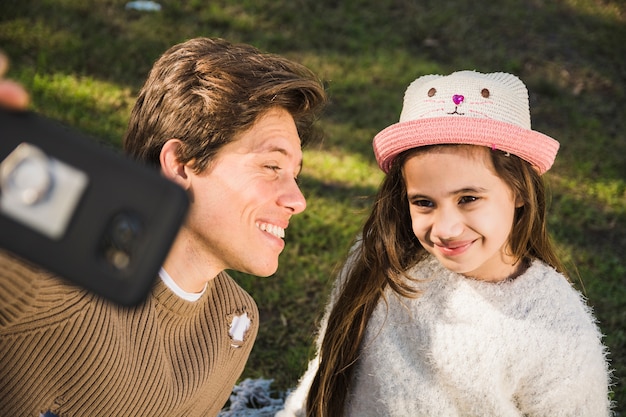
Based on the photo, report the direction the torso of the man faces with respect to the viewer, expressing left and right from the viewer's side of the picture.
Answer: facing the viewer and to the right of the viewer

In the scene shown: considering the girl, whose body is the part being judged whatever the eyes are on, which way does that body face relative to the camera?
toward the camera

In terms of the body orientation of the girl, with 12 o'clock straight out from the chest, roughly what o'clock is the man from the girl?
The man is roughly at 2 o'clock from the girl.

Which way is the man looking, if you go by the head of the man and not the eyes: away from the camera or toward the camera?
toward the camera

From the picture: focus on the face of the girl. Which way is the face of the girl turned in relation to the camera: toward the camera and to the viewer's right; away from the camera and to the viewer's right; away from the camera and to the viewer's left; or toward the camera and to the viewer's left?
toward the camera and to the viewer's left

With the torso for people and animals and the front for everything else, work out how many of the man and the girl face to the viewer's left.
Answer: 0
